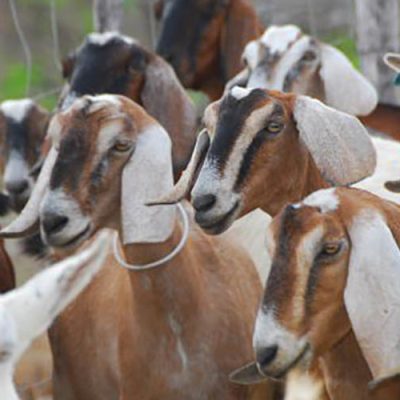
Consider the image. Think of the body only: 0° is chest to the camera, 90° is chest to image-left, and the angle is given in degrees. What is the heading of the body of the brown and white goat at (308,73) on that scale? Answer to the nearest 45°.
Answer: approximately 45°

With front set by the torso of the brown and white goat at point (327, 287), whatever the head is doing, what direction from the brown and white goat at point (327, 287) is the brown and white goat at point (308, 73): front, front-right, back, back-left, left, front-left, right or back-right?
back-right

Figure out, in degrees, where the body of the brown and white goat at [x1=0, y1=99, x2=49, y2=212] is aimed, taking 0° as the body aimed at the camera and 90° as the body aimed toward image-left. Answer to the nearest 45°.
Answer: approximately 0°
